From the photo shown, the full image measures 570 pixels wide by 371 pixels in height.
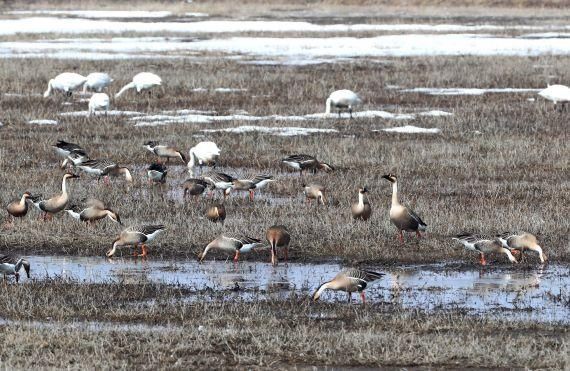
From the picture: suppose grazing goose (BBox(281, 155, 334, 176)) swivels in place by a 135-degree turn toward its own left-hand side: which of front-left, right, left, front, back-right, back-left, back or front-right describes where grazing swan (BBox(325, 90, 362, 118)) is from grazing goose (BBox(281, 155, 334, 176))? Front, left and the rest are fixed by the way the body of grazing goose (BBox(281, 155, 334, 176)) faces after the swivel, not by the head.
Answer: front-right

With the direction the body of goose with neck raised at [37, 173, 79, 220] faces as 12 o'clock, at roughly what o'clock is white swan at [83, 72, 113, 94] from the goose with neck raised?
The white swan is roughly at 9 o'clock from the goose with neck raised.

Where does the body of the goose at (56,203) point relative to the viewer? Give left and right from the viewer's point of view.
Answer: facing to the right of the viewer

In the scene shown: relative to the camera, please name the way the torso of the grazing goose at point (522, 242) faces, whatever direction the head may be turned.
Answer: to the viewer's right

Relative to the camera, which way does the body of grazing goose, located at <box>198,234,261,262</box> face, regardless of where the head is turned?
to the viewer's left

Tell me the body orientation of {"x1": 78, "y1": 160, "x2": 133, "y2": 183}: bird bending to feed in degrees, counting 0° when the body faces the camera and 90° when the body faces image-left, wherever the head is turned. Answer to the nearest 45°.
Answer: approximately 270°

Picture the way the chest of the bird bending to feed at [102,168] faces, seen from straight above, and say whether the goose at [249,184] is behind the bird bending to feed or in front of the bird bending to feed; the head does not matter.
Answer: in front

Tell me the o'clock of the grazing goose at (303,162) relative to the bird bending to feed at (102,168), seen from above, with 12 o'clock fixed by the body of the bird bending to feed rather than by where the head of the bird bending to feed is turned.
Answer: The grazing goose is roughly at 12 o'clock from the bird bending to feed.

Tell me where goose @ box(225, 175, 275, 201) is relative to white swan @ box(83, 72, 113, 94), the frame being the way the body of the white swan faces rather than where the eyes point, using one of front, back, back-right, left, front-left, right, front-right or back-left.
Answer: left

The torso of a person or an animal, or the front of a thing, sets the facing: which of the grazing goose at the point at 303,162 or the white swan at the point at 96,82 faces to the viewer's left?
the white swan

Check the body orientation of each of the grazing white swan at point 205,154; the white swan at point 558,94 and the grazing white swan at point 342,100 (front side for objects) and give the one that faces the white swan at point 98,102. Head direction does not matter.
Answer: the grazing white swan at point 342,100

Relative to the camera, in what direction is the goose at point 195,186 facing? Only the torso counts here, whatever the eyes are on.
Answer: to the viewer's left

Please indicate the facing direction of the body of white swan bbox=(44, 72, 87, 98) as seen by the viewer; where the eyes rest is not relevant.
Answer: to the viewer's left

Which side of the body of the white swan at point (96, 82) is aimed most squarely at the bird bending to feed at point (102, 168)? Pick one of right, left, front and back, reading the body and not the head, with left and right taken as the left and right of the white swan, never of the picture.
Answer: left
